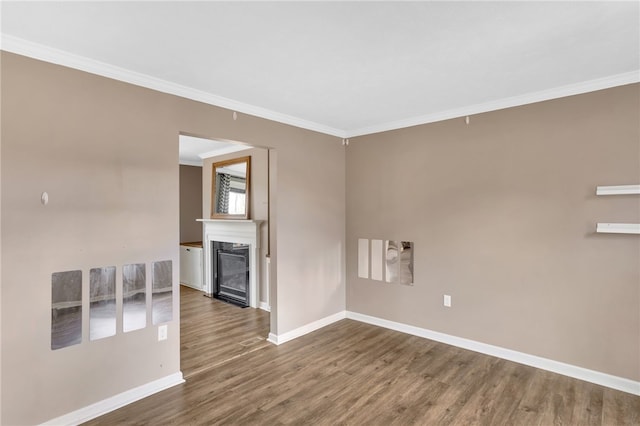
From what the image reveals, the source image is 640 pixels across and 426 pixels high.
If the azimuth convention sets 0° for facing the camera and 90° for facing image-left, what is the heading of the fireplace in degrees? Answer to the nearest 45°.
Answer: approximately 45°

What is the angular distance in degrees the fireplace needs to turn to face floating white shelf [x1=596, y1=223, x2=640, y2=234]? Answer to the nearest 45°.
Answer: approximately 90° to its left

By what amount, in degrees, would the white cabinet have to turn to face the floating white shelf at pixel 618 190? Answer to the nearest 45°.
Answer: approximately 90° to its left

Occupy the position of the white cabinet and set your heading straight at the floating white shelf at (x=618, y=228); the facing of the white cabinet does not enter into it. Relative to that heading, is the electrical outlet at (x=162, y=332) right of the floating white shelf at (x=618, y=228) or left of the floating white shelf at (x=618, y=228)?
right

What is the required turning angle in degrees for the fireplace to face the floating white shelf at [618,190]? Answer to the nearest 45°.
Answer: approximately 90° to its left

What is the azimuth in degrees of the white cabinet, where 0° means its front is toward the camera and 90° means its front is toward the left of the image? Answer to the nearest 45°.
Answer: approximately 45°

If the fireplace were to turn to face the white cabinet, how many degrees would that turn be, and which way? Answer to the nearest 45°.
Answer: approximately 90° to its right
